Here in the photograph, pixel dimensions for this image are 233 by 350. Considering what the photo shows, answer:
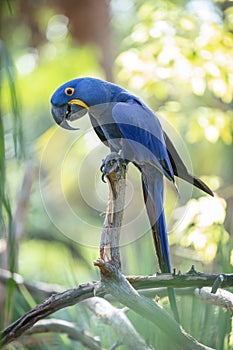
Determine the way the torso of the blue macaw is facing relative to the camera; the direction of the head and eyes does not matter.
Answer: to the viewer's left
